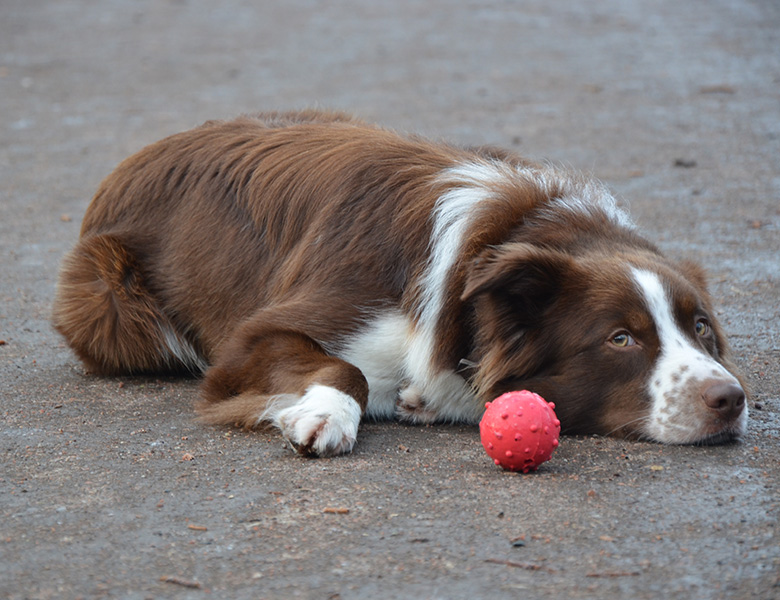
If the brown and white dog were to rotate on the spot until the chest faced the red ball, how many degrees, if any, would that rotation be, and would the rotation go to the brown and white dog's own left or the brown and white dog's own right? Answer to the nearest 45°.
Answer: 0° — it already faces it

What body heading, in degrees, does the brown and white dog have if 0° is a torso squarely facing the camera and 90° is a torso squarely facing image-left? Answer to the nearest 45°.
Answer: approximately 315°
